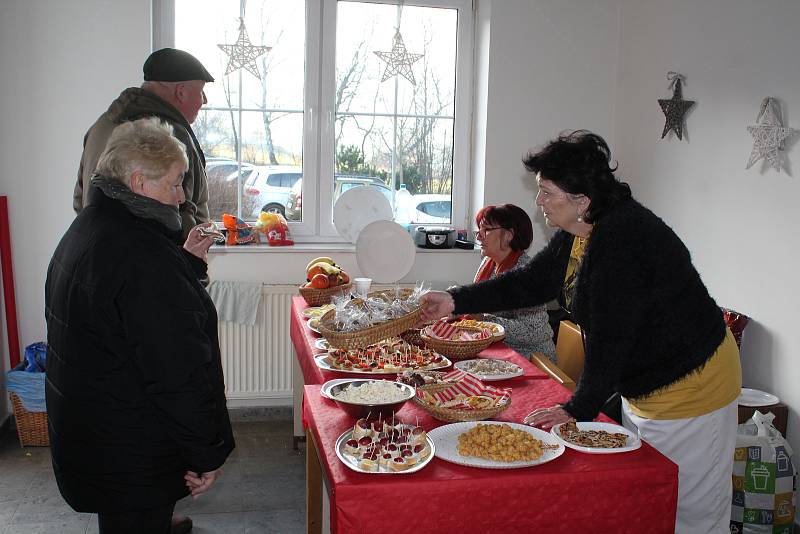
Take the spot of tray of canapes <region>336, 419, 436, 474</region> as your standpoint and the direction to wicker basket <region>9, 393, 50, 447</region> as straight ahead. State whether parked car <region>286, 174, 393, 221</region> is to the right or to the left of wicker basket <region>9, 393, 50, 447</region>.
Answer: right

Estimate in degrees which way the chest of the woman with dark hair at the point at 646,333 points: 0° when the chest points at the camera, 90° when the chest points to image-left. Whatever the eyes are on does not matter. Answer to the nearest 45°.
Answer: approximately 90°

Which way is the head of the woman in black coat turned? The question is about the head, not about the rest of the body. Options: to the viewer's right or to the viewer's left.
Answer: to the viewer's right

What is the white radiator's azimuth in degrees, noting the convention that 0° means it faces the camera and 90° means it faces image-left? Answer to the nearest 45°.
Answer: approximately 0°

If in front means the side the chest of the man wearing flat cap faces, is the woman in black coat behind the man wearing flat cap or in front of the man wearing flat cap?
behind

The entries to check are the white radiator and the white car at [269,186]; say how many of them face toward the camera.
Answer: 1
